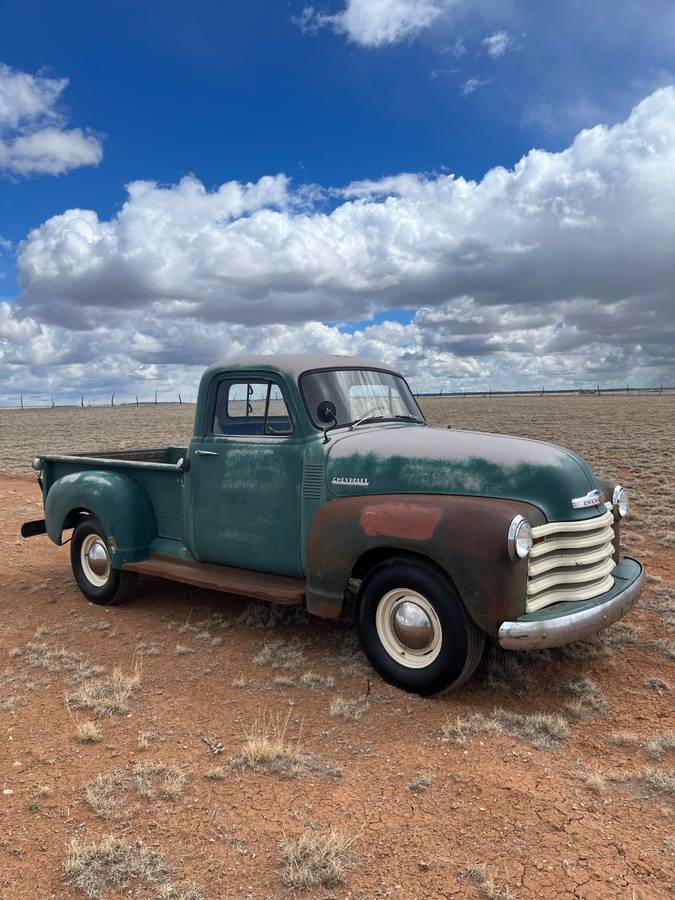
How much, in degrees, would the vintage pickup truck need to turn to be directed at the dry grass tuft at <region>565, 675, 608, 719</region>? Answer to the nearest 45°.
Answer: approximately 45° to its left

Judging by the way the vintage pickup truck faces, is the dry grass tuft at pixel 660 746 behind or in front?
in front

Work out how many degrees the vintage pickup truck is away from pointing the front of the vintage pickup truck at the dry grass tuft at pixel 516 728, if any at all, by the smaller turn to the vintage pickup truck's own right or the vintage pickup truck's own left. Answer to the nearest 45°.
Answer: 0° — it already faces it

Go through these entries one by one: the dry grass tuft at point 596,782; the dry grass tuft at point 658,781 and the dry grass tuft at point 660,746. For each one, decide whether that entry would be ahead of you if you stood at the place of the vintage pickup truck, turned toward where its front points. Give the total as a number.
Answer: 3

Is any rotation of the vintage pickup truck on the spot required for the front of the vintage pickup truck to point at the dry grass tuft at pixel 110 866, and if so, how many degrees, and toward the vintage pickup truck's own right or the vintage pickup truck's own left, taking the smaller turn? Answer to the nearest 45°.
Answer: approximately 90° to the vintage pickup truck's own right

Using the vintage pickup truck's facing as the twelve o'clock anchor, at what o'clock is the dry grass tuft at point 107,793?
The dry grass tuft is roughly at 3 o'clock from the vintage pickup truck.

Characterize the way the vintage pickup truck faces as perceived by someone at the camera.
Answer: facing the viewer and to the right of the viewer

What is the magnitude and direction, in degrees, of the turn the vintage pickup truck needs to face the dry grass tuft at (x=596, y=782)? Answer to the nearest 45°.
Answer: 0° — it already faces it

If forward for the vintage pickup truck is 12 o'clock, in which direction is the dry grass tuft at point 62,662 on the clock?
The dry grass tuft is roughly at 5 o'clock from the vintage pickup truck.

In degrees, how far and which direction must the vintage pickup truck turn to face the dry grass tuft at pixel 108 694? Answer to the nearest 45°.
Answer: approximately 135° to its right

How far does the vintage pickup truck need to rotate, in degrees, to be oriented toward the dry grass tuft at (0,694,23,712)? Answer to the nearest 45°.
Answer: approximately 135° to its right
